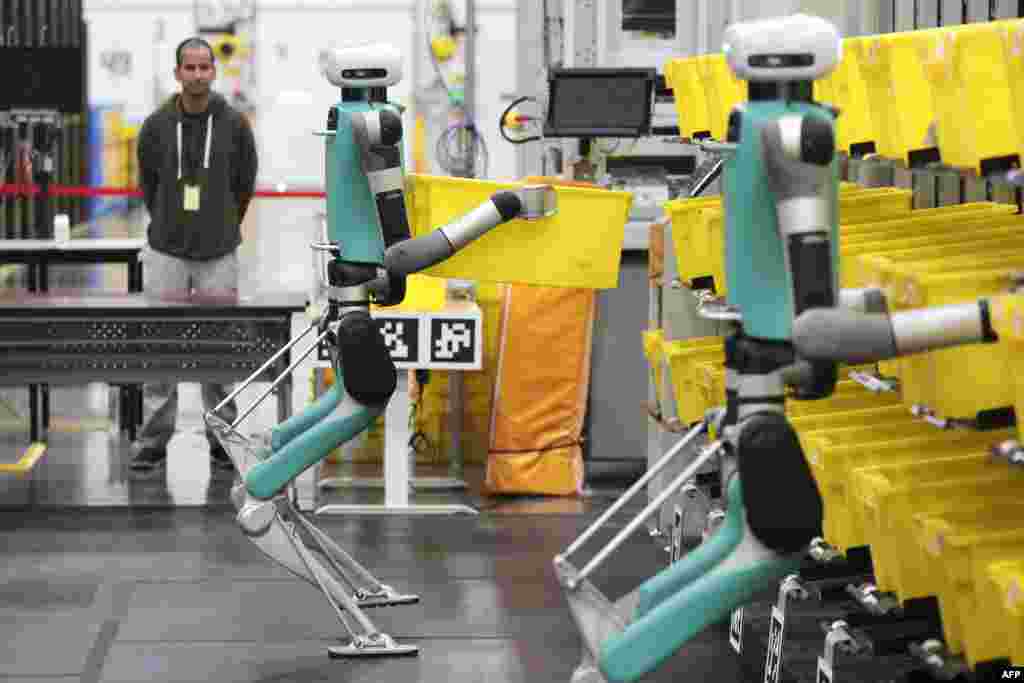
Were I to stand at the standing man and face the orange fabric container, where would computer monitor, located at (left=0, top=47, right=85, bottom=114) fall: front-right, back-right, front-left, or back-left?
back-left

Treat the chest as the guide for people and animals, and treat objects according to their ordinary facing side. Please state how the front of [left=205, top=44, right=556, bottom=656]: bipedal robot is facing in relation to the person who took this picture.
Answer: facing to the right of the viewer

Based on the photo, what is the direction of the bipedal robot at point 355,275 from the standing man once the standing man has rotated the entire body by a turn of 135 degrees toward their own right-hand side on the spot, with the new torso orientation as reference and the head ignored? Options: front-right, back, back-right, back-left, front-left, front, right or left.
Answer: back-left

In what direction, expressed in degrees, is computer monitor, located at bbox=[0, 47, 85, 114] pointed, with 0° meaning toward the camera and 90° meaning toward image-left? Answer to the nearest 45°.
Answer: approximately 0°

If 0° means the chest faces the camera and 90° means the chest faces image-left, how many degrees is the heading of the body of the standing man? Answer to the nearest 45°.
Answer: approximately 0°

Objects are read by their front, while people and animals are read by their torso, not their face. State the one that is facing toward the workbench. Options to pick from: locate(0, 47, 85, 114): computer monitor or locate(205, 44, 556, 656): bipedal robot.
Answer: the computer monitor

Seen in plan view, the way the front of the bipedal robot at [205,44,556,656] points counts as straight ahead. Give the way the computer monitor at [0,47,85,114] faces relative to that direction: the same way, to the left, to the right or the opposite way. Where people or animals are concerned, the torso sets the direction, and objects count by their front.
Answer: to the right

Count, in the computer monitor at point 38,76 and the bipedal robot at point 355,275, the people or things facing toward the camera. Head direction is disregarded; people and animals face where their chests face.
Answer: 1

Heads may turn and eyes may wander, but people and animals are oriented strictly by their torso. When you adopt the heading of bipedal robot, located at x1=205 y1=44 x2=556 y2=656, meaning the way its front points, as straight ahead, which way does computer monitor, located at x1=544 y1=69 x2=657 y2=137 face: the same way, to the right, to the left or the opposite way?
to the right

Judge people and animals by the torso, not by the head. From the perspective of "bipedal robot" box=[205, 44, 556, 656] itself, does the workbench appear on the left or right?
on its left

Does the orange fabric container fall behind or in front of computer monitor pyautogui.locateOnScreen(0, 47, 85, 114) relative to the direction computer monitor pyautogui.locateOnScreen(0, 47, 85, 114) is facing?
in front
